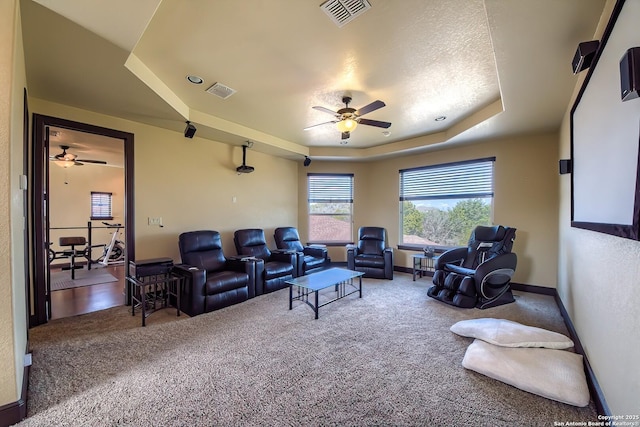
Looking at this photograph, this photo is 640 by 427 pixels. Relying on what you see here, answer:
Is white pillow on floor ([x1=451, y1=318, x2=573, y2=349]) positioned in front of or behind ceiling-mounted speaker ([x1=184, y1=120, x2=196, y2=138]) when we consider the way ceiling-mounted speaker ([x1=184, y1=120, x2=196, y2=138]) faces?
in front

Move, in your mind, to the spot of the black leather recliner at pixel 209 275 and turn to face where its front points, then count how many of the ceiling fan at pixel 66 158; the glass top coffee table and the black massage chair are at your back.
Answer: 1

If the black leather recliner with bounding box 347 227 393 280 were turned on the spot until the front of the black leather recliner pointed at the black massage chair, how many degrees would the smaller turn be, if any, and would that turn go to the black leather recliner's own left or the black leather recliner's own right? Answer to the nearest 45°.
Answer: approximately 45° to the black leather recliner's own left

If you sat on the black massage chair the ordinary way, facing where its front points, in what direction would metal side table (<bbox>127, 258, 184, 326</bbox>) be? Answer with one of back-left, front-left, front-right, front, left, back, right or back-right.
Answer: front

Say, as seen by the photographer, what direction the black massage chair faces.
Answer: facing the viewer and to the left of the viewer

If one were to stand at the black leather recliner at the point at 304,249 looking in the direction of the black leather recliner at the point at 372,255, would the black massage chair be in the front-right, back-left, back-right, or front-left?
front-right

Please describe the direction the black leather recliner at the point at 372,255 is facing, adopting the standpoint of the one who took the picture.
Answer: facing the viewer

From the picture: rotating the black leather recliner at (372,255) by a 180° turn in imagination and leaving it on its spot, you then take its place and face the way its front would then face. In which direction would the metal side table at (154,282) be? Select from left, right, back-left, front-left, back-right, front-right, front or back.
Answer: back-left

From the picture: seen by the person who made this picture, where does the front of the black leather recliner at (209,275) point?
facing the viewer and to the right of the viewer

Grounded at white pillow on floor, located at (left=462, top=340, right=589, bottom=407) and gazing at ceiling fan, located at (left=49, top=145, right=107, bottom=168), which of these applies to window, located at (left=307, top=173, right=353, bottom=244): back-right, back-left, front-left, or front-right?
front-right

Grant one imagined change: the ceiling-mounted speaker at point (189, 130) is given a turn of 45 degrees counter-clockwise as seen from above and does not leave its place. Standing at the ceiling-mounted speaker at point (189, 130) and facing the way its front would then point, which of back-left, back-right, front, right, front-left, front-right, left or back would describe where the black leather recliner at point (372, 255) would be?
front

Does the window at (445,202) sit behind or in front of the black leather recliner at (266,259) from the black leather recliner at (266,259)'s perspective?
in front

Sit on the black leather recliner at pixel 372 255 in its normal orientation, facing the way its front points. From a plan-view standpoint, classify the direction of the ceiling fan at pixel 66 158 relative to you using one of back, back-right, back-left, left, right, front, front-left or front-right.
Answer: right

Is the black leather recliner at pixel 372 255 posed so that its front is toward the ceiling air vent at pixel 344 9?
yes

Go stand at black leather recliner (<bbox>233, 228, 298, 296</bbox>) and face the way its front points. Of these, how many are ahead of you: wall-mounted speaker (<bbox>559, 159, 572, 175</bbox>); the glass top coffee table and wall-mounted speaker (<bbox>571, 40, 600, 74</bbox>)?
3

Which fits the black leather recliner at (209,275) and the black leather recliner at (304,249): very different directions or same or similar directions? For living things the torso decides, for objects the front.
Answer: same or similar directions
